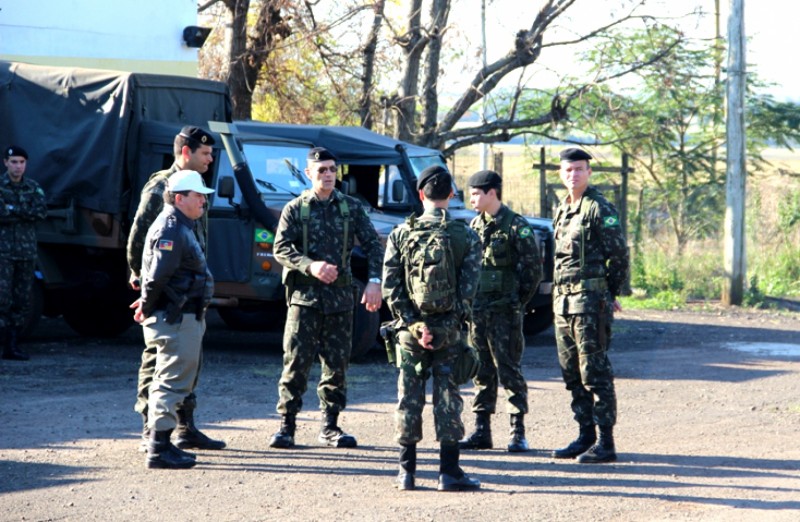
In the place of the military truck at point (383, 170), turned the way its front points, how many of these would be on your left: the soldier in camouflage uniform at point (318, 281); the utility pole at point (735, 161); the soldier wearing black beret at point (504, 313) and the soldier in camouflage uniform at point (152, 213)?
1

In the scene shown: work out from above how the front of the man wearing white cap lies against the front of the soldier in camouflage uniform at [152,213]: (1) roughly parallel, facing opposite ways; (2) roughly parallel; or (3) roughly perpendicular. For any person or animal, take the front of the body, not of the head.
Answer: roughly parallel

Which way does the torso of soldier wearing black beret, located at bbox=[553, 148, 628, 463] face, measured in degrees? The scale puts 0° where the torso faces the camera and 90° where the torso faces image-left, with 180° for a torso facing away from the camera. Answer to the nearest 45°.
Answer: approximately 45°

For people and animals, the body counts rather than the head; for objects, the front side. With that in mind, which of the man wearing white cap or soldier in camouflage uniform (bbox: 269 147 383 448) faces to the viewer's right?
the man wearing white cap

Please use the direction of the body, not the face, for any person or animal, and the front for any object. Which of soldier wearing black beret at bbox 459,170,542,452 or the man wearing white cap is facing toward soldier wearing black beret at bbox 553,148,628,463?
the man wearing white cap

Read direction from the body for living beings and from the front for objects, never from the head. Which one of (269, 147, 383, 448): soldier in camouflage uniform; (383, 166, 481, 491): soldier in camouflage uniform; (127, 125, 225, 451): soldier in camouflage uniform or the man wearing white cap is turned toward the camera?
(269, 147, 383, 448): soldier in camouflage uniform

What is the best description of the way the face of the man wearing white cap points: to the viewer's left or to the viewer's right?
to the viewer's right

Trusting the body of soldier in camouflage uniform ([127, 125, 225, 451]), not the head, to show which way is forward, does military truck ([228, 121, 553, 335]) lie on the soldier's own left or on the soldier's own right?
on the soldier's own left

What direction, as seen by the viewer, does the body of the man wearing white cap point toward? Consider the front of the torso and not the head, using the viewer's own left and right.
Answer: facing to the right of the viewer

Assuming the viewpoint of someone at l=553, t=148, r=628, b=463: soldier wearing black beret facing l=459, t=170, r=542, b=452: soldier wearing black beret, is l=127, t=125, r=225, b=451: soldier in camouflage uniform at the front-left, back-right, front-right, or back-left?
front-left

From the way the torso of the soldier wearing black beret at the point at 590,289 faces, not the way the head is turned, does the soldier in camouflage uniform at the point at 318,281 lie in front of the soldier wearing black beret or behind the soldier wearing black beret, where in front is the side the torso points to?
in front

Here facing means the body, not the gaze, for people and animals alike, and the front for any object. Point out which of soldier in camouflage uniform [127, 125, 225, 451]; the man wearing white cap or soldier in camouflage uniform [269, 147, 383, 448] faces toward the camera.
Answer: soldier in camouflage uniform [269, 147, 383, 448]

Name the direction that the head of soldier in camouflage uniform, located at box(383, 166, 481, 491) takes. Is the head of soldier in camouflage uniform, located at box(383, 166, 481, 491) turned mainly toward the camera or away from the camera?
away from the camera

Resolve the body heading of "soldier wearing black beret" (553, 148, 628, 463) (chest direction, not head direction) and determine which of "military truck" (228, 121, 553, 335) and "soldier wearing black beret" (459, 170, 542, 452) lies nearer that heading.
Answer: the soldier wearing black beret

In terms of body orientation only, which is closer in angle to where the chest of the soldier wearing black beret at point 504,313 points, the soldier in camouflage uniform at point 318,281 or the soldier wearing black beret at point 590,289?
the soldier in camouflage uniform

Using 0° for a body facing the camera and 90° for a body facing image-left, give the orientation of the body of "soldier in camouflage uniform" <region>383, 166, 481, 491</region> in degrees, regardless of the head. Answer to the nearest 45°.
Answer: approximately 180°

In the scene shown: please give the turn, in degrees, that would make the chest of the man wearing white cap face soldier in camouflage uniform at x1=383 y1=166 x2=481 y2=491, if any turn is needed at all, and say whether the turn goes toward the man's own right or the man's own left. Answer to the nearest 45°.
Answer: approximately 45° to the man's own right

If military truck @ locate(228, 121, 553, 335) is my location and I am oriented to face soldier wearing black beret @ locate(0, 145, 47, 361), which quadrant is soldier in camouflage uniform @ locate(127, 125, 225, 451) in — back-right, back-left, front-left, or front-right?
front-left

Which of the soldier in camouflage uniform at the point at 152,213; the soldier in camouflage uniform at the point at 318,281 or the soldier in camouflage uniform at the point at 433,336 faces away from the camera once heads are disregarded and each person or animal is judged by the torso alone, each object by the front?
the soldier in camouflage uniform at the point at 433,336

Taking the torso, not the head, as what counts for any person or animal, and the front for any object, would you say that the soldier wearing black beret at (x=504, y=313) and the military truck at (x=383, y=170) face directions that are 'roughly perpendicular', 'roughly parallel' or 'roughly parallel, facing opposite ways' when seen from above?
roughly perpendicular

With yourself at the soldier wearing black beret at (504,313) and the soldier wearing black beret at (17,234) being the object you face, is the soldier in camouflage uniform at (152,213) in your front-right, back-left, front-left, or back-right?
front-left

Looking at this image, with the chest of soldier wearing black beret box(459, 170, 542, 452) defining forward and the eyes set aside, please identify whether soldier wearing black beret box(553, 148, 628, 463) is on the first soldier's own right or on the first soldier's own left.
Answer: on the first soldier's own left

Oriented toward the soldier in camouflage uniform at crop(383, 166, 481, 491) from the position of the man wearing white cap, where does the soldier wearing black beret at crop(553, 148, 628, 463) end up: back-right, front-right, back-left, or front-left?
front-left

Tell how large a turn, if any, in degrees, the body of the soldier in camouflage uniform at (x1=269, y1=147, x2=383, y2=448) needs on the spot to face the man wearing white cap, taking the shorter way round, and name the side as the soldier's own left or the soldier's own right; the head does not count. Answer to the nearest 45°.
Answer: approximately 45° to the soldier's own right
